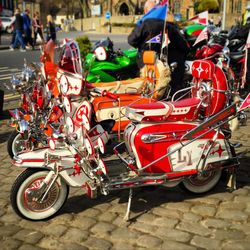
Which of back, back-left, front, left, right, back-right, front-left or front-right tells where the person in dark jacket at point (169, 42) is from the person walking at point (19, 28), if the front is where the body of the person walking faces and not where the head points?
left

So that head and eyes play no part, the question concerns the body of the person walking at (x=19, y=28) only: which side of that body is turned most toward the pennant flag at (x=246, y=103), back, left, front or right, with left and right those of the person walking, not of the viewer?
left
